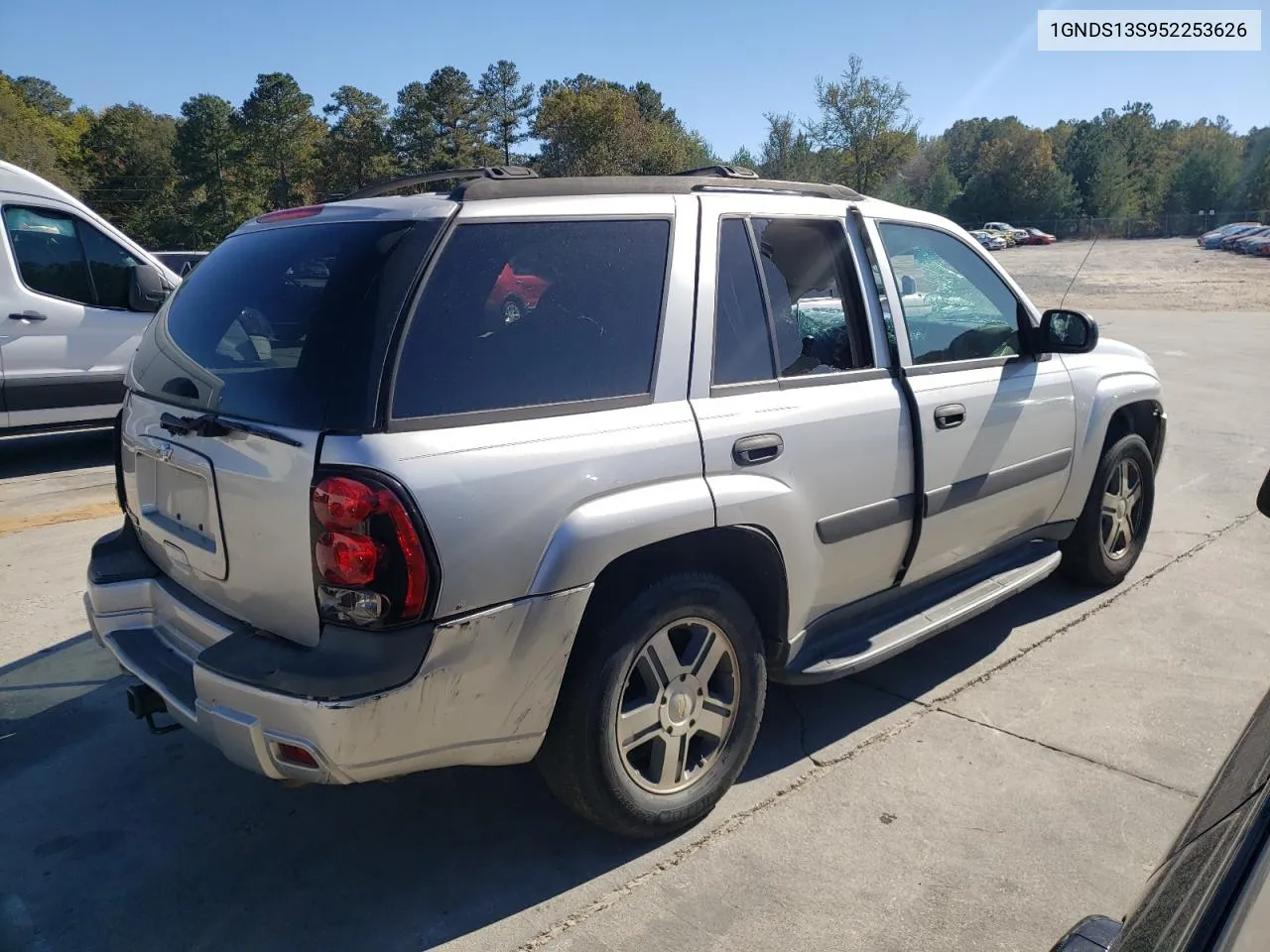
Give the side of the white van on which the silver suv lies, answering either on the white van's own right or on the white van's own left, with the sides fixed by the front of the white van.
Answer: on the white van's own right

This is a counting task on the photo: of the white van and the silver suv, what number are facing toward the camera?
0

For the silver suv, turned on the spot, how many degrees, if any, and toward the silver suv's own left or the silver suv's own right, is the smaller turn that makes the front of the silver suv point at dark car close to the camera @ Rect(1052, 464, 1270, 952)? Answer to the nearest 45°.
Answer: approximately 90° to the silver suv's own right

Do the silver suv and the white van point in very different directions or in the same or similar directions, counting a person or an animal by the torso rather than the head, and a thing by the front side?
same or similar directions

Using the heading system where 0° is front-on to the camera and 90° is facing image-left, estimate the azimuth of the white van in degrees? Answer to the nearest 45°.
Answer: approximately 270°

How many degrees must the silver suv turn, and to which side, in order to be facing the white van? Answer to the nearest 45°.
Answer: approximately 90° to its left

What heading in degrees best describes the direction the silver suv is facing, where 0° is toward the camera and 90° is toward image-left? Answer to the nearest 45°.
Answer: approximately 225°
